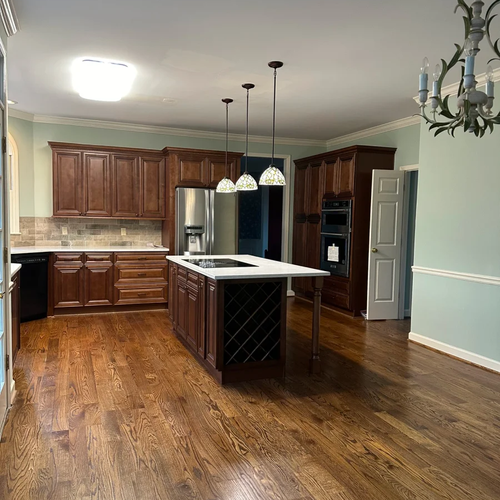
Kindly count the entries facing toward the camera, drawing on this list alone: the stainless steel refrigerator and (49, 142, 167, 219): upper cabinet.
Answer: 2

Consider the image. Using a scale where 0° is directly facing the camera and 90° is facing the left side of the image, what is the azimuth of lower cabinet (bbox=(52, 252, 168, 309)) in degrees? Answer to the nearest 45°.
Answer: approximately 0°

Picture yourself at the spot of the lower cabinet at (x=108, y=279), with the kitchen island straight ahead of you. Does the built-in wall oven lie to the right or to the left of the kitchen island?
left

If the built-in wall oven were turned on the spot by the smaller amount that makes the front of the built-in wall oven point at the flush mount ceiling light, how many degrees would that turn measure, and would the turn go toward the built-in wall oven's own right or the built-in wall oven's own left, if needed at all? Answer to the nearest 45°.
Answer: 0° — it already faces it

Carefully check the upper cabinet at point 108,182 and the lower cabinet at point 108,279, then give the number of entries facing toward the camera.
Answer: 2

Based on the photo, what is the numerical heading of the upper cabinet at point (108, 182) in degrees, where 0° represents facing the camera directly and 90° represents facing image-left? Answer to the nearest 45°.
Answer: approximately 0°

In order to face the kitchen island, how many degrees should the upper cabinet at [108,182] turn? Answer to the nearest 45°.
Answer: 0° — it already faces it

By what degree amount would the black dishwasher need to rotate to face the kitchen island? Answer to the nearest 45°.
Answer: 0° — it already faces it
